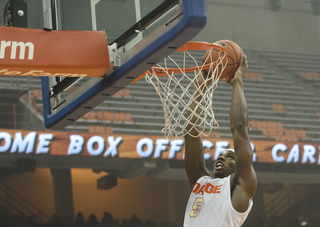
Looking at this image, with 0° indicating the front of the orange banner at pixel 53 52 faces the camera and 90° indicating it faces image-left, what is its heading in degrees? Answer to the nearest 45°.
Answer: approximately 0°

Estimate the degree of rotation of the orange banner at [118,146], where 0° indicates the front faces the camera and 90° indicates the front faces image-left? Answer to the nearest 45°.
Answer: approximately 0°

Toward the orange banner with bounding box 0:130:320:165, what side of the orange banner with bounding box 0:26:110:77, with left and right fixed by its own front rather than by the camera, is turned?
back

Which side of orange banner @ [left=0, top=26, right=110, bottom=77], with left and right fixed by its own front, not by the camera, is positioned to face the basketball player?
left

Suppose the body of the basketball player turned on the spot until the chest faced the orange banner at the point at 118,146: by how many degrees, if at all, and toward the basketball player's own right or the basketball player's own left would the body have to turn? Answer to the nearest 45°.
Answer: approximately 135° to the basketball player's own right

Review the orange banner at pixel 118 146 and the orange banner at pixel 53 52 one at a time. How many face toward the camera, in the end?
2

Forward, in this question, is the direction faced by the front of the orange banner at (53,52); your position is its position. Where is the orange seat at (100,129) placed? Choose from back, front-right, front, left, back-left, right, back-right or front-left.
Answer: back

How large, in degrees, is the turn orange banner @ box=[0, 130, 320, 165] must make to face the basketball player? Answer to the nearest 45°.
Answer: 0° — it already faces them
